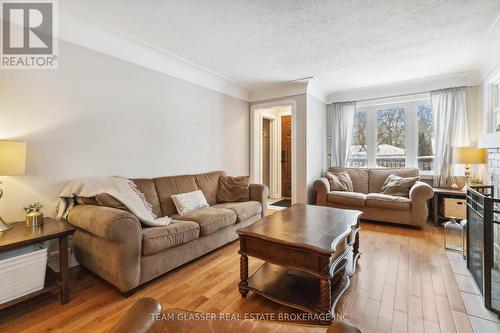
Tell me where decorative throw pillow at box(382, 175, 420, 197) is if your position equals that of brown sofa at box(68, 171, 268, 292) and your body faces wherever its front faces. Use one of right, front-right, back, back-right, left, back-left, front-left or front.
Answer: front-left

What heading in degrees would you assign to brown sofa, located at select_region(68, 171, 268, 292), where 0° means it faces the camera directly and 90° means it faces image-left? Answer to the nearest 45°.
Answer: approximately 315°

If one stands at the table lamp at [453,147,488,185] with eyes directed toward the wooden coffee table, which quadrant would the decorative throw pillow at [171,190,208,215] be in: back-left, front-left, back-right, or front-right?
front-right

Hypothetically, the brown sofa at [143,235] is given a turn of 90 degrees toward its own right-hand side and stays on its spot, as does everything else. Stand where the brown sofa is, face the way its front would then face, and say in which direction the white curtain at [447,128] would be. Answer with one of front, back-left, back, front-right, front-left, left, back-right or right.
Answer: back-left

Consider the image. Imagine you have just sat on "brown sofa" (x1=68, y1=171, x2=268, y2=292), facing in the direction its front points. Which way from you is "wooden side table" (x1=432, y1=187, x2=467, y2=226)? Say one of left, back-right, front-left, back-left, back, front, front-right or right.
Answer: front-left

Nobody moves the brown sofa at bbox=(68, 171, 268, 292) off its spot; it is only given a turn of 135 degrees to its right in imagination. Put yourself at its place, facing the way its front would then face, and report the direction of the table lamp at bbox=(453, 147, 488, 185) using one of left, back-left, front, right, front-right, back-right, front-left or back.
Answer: back

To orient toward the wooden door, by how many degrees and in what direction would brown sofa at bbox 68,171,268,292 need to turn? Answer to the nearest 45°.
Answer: approximately 90° to its left

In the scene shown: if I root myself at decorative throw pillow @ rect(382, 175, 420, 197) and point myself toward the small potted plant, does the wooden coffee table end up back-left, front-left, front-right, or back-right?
front-left

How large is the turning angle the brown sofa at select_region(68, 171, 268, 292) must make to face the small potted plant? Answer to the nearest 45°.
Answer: approximately 135° to its right

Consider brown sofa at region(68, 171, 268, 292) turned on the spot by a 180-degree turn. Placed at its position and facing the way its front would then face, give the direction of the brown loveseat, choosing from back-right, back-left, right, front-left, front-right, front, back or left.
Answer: back-right

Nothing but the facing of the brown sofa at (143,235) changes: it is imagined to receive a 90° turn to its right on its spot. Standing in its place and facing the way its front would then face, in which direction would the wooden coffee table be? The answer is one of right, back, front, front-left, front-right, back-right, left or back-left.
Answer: left

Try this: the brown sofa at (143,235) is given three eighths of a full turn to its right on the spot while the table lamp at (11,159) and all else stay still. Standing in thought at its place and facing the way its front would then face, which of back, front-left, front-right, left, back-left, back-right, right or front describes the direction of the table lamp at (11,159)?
front
